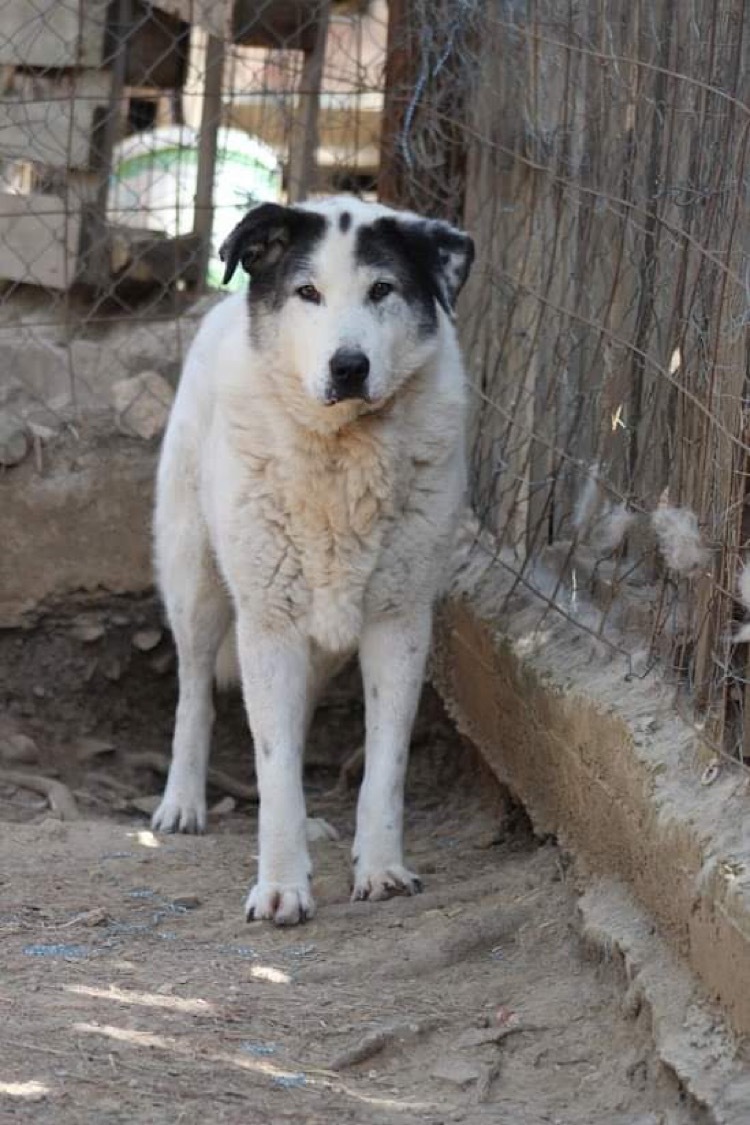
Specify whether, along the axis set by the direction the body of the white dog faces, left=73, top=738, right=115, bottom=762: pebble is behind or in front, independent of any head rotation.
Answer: behind

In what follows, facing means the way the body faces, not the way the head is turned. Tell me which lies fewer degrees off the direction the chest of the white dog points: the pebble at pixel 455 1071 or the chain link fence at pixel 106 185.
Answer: the pebble

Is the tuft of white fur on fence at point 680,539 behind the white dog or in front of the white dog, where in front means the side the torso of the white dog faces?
in front

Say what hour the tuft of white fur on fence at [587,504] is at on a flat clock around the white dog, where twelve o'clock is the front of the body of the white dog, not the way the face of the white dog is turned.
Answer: The tuft of white fur on fence is roughly at 9 o'clock from the white dog.

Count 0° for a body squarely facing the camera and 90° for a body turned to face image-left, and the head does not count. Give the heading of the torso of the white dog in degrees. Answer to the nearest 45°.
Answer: approximately 0°

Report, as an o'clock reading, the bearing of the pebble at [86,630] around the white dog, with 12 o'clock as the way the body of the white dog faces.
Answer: The pebble is roughly at 5 o'clock from the white dog.
